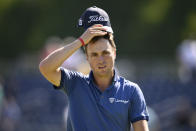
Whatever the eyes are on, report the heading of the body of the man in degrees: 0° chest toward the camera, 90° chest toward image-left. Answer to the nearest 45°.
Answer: approximately 0°
